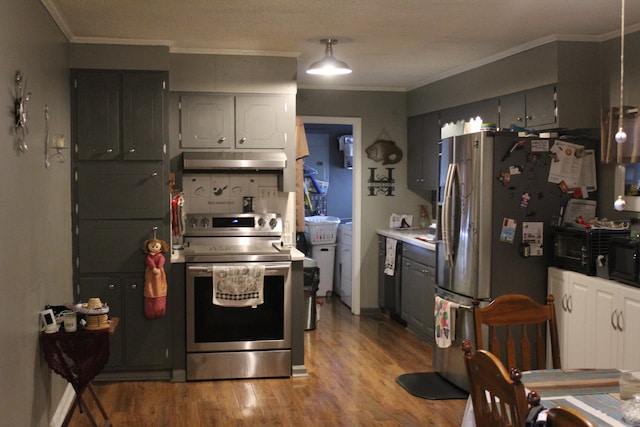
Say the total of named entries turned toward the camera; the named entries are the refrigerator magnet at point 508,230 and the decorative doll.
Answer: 2

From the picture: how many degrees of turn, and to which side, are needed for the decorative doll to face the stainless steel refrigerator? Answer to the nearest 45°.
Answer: approximately 90° to its left

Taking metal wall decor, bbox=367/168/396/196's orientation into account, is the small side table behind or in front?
in front

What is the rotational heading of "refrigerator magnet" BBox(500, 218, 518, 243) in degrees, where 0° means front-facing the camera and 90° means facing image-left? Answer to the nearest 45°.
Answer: approximately 0°

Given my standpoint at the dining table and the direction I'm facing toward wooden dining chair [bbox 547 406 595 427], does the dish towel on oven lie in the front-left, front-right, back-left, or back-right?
back-right

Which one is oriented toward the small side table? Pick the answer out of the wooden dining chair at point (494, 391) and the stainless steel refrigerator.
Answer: the stainless steel refrigerator

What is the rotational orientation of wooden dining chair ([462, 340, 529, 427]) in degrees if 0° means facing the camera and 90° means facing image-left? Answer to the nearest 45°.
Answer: approximately 225°

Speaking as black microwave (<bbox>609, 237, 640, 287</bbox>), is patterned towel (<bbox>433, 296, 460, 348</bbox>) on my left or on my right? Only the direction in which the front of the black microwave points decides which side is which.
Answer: on my right

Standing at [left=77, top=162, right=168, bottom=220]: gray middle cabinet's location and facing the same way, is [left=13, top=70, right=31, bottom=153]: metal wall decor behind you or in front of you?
in front

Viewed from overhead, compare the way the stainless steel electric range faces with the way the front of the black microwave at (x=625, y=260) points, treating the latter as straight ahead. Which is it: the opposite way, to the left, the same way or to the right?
to the left
